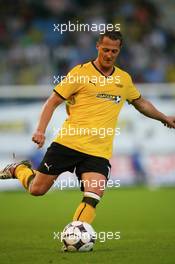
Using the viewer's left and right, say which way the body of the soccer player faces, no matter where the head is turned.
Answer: facing the viewer and to the right of the viewer
